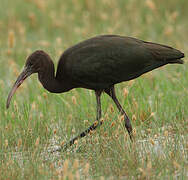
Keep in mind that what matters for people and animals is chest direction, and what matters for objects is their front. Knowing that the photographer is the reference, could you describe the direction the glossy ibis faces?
facing to the left of the viewer
